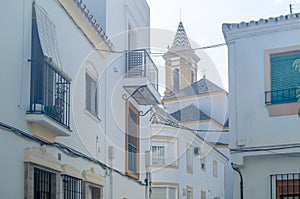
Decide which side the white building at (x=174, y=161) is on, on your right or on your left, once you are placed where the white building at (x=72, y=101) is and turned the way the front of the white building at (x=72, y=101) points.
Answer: on your left

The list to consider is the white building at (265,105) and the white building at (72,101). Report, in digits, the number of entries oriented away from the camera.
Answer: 0

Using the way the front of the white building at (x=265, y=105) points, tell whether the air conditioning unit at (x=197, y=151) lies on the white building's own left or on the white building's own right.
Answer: on the white building's own right

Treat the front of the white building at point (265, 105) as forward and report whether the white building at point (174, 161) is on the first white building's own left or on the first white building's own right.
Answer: on the first white building's own right

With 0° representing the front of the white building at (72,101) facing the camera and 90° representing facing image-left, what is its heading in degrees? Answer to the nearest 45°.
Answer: approximately 315°

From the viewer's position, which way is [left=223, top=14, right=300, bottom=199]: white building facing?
facing the viewer and to the left of the viewer
